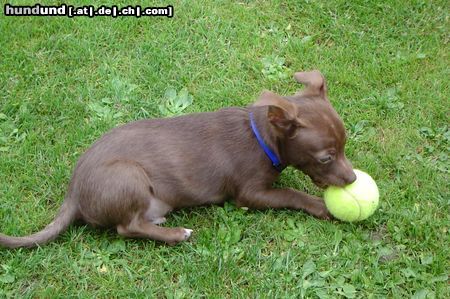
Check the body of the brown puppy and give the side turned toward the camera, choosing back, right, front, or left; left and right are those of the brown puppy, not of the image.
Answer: right

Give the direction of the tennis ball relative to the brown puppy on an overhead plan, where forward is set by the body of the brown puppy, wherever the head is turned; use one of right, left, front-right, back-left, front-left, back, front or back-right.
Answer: front
